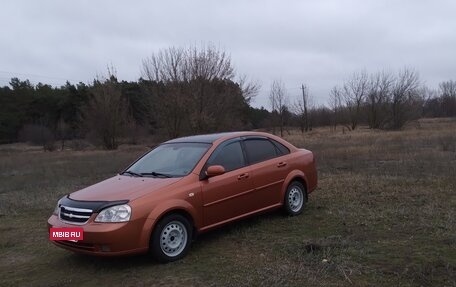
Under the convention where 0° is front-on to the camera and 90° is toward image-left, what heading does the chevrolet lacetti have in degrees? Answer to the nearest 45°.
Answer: approximately 45°

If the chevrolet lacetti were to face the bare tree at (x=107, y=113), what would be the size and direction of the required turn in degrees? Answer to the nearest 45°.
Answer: approximately 135° to its right
